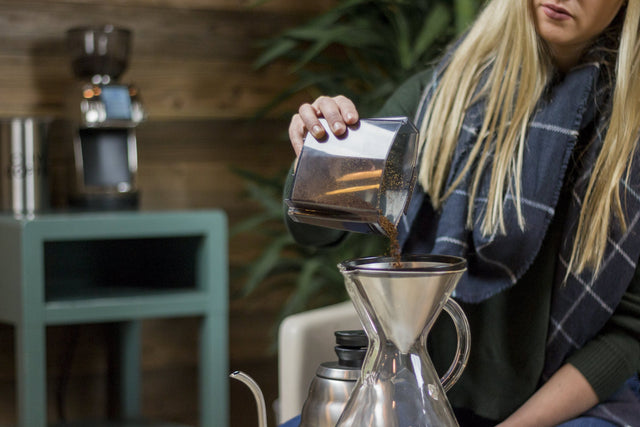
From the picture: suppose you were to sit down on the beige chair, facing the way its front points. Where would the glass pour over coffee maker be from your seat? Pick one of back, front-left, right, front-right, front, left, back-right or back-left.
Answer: front-left

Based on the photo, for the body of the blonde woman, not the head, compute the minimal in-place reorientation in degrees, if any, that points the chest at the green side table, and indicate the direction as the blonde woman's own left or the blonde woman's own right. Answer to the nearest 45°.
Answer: approximately 90° to the blonde woman's own right

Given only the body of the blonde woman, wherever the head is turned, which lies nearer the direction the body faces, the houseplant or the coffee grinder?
the coffee grinder

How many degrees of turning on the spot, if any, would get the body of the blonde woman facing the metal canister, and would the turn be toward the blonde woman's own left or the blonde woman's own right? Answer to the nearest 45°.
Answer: approximately 90° to the blonde woman's own right

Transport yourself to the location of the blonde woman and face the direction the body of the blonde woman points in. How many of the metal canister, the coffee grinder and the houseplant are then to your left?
0

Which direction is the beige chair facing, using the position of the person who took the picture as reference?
facing the viewer and to the left of the viewer

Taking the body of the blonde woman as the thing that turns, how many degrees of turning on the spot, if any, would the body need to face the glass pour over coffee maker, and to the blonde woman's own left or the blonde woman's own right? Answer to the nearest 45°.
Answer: approximately 45° to the blonde woman's own left

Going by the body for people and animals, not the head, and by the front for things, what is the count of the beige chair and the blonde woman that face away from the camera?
0

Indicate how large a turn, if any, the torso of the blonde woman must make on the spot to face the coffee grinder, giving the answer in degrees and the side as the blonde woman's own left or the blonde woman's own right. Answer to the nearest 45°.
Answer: approximately 90° to the blonde woman's own right

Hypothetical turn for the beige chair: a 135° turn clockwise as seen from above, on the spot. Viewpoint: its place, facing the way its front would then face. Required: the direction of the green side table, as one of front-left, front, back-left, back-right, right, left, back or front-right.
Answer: front-left

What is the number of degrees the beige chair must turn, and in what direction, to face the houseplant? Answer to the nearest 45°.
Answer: approximately 135° to its right

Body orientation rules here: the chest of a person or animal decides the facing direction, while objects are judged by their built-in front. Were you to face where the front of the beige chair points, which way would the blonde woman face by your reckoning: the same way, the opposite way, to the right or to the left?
the same way

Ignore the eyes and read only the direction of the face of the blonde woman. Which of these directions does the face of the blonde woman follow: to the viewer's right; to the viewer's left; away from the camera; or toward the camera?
toward the camera
